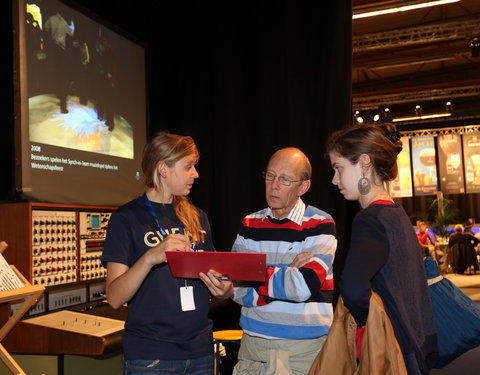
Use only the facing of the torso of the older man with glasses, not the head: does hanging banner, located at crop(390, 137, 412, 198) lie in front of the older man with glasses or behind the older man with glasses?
behind

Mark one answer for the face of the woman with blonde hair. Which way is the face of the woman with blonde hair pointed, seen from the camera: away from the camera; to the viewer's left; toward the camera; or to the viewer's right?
to the viewer's right

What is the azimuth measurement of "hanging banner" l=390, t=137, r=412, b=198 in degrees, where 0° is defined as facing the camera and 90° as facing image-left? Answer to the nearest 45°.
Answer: approximately 0°

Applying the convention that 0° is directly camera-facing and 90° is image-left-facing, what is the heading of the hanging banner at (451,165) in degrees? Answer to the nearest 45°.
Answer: approximately 0°

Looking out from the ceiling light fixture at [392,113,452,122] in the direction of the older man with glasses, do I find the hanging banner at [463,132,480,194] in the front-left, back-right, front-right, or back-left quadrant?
back-left
